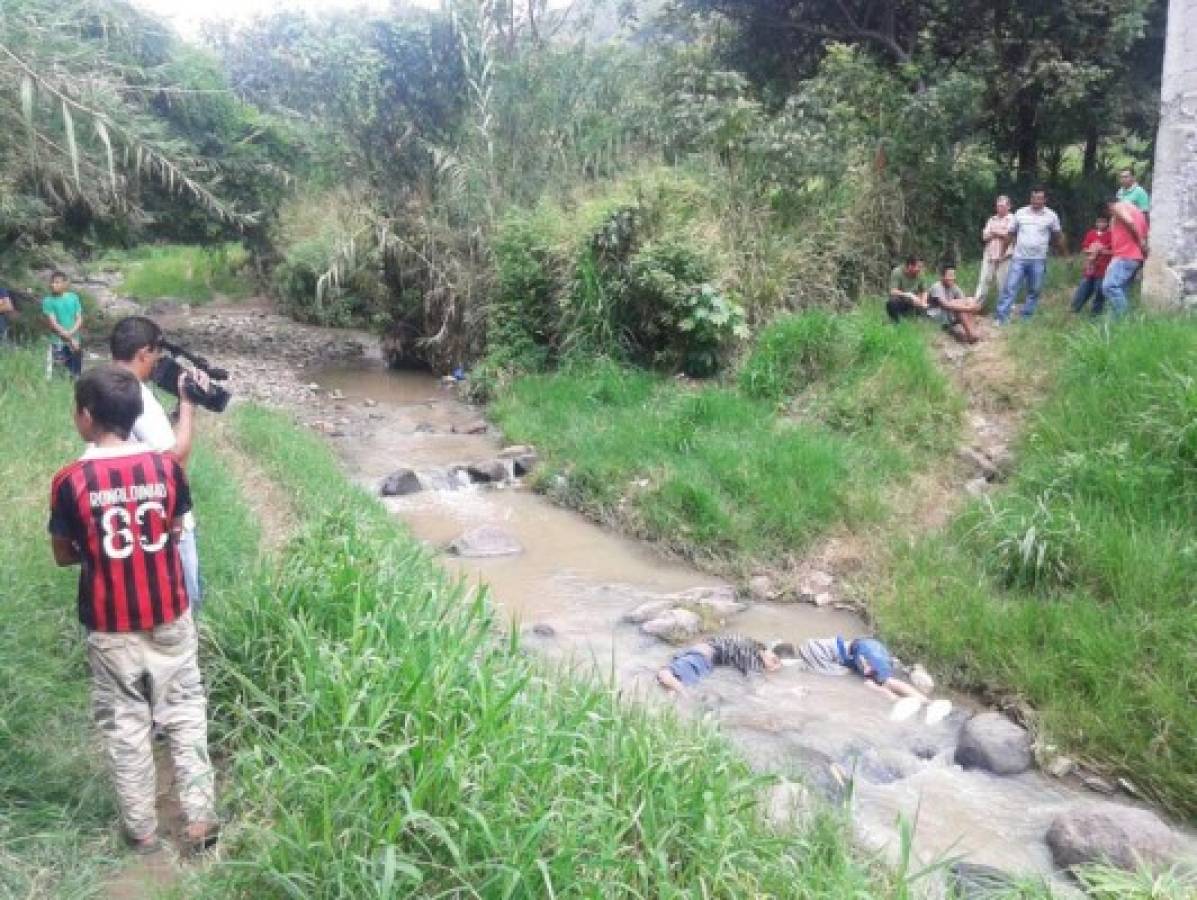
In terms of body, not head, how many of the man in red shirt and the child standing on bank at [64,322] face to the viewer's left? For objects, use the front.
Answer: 1

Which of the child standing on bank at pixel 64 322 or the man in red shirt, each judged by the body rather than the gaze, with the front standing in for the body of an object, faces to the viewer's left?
the man in red shirt

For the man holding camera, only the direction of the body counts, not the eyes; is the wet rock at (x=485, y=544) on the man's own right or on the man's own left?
on the man's own left

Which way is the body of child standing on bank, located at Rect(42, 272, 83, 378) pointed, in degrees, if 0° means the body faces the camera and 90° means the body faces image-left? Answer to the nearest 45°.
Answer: approximately 0°

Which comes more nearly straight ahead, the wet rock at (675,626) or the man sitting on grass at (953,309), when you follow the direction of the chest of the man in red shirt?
the man sitting on grass

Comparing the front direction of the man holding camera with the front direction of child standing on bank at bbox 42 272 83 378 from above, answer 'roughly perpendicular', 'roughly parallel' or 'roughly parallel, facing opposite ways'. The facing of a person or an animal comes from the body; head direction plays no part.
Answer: roughly perpendicular

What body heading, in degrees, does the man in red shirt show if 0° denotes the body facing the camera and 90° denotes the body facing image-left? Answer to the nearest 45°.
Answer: approximately 90°

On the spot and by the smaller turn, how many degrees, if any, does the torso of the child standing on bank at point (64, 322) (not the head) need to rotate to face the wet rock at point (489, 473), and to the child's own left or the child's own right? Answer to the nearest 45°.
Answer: approximately 45° to the child's own left

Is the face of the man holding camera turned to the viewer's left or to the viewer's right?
to the viewer's right

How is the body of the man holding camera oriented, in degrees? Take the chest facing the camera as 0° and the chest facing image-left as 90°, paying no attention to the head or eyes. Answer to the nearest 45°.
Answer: approximately 270°
